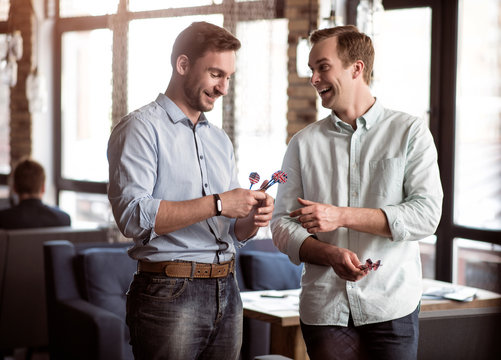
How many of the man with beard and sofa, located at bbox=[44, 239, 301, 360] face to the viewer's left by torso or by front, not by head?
0

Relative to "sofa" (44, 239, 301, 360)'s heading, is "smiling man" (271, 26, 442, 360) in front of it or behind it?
in front

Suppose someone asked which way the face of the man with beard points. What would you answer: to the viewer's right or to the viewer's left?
to the viewer's right

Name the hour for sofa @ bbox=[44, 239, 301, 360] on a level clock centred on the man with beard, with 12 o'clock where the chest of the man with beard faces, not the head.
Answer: The sofa is roughly at 7 o'clock from the man with beard.

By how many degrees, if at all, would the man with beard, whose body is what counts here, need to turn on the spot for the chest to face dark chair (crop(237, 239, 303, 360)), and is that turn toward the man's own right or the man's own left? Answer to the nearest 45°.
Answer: approximately 135° to the man's own left

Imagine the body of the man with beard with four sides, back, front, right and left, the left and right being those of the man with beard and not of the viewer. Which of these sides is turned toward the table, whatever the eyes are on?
left

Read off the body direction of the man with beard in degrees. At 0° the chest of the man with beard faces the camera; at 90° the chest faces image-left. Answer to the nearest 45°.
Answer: approximately 315°

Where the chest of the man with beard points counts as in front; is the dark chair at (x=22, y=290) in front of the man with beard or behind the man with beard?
behind

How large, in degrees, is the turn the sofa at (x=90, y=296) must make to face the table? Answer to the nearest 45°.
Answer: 0° — it already faces it

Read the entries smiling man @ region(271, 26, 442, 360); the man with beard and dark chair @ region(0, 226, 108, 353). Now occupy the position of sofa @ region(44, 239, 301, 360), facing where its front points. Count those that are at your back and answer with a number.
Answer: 1

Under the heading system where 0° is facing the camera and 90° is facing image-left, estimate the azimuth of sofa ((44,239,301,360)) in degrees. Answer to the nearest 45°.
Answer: approximately 315°
